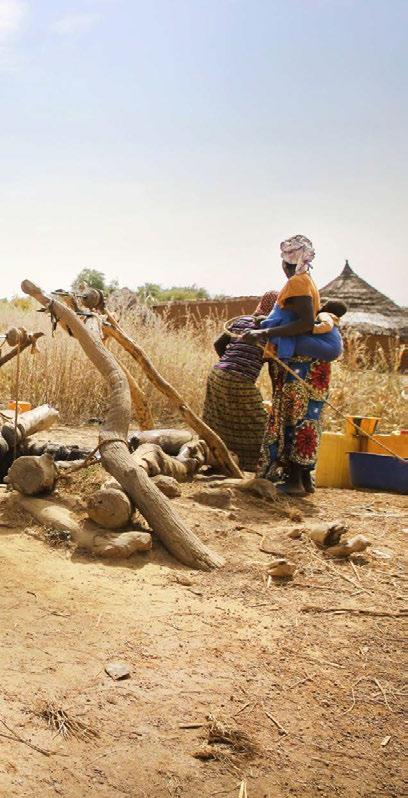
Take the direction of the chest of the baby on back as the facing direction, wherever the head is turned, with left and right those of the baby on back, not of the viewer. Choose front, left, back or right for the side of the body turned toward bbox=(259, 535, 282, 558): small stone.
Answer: left

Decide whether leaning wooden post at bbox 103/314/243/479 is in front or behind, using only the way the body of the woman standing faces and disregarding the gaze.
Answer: in front

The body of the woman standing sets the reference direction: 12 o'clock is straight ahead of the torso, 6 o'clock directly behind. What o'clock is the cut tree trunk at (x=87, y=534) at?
The cut tree trunk is roughly at 10 o'clock from the woman standing.

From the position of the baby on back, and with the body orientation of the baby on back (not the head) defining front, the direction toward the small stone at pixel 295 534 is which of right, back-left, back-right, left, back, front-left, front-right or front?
left

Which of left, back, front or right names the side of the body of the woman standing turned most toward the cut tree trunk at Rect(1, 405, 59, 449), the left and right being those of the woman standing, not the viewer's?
front

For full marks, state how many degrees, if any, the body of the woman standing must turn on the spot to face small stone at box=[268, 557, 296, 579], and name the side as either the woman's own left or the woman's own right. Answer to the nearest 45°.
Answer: approximately 90° to the woman's own left

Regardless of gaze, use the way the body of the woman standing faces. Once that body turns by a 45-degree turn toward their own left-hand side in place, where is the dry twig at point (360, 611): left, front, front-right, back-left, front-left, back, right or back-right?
front-left

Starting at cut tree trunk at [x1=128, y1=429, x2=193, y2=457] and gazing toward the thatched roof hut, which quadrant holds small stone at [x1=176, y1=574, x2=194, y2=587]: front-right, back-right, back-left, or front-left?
back-right

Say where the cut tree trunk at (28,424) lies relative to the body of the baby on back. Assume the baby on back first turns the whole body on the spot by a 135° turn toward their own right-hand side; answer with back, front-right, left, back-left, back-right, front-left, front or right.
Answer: back-left

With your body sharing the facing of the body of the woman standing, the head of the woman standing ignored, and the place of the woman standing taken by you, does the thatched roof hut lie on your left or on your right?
on your right

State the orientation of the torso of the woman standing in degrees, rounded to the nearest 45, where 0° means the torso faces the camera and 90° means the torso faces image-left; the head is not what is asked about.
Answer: approximately 90°

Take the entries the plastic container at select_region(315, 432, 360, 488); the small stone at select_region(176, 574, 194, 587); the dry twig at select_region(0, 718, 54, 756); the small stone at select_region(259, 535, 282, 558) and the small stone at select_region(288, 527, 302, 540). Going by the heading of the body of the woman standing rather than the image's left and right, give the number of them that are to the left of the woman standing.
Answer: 4

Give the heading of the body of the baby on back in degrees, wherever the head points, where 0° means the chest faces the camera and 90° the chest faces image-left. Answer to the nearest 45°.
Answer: approximately 90°

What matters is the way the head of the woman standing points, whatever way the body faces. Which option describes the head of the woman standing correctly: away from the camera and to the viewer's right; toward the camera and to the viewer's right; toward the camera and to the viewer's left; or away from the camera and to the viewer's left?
away from the camera and to the viewer's left

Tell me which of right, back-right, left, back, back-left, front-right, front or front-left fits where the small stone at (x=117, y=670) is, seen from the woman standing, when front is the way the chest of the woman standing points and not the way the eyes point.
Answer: left

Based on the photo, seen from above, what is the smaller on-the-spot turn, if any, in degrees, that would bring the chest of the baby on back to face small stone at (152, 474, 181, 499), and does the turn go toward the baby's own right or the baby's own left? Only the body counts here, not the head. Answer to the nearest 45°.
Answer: approximately 45° to the baby's own left

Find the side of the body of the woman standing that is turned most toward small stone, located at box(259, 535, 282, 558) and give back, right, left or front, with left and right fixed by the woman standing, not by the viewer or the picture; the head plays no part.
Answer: left
